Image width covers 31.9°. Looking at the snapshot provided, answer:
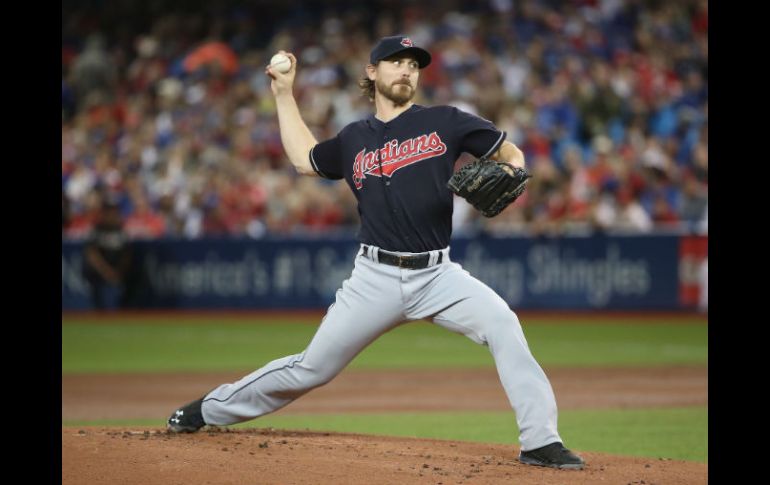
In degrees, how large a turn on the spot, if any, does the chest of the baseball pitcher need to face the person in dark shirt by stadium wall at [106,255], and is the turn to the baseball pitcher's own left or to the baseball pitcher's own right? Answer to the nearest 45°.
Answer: approximately 180°
